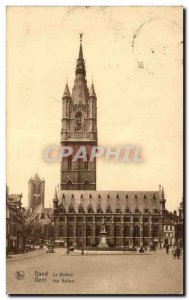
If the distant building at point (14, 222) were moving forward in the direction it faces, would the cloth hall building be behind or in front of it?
in front

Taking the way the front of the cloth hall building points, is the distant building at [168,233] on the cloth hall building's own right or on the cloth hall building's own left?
on the cloth hall building's own left

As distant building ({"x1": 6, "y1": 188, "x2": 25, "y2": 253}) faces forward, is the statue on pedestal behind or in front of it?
in front

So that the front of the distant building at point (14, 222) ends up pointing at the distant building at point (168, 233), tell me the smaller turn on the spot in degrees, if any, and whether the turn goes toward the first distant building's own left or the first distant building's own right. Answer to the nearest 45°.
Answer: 0° — it already faces it

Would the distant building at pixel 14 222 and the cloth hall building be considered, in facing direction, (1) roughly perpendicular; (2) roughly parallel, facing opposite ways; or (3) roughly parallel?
roughly perpendicular

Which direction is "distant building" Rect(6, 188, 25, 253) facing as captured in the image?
to the viewer's right

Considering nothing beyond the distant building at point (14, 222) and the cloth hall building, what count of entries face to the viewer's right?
1

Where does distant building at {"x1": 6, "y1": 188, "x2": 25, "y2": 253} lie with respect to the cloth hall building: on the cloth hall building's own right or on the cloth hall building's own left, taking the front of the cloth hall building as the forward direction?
on the cloth hall building's own right

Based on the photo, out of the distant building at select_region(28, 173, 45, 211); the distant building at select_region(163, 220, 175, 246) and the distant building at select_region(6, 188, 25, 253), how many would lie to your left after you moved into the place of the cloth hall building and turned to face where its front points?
1
